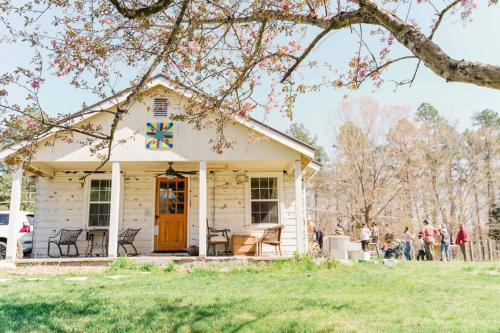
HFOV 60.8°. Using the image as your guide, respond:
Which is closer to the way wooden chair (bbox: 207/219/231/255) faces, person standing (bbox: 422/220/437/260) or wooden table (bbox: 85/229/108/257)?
the person standing

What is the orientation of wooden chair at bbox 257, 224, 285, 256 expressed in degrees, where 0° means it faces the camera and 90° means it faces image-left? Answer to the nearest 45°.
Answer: approximately 45°

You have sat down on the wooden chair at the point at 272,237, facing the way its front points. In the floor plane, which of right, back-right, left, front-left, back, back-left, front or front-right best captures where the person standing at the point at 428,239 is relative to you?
back

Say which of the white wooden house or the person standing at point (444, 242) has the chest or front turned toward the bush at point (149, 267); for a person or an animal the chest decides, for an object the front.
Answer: the white wooden house

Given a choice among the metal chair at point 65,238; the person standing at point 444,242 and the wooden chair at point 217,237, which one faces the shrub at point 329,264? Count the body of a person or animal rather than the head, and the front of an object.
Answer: the wooden chair at point 217,237

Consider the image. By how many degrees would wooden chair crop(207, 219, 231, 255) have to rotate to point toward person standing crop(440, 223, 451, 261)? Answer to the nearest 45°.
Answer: approximately 45° to its left

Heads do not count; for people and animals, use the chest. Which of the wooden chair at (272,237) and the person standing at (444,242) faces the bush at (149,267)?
the wooden chair

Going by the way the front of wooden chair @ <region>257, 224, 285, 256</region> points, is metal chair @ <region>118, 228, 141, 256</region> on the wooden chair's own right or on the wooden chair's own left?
on the wooden chair's own right

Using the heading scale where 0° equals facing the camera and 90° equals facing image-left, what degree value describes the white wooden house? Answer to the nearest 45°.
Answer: approximately 0°

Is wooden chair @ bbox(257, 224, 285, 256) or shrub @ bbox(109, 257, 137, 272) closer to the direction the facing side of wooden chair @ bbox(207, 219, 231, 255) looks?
the wooden chair
